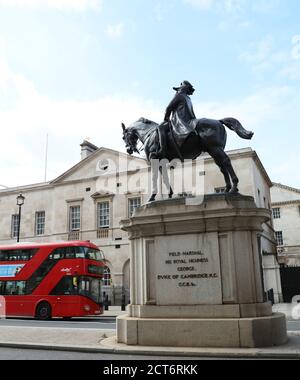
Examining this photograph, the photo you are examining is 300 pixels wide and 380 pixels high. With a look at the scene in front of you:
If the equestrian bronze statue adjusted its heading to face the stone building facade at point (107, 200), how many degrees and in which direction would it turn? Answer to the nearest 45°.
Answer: approximately 90° to its right

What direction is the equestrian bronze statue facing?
to the viewer's left
